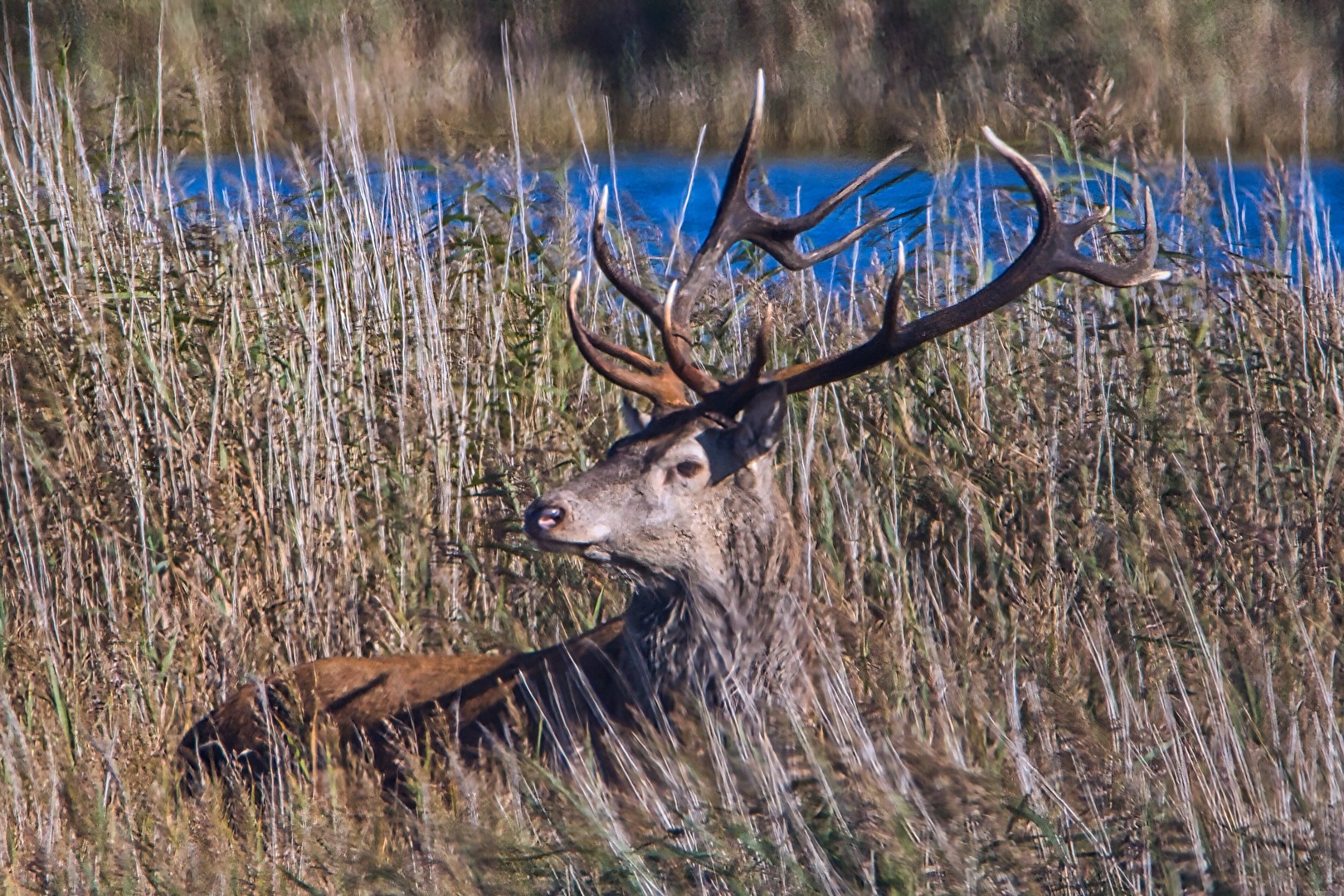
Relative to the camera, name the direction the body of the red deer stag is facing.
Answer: to the viewer's right
